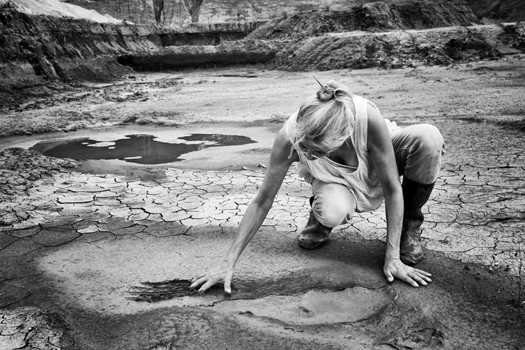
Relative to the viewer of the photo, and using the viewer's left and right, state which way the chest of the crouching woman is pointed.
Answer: facing the viewer

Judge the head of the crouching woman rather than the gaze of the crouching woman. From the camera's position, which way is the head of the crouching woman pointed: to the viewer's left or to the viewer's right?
to the viewer's left
